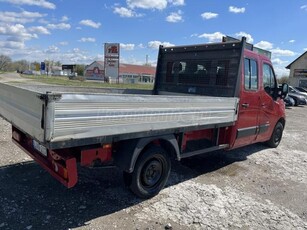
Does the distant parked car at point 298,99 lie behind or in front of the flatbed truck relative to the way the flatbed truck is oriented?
in front

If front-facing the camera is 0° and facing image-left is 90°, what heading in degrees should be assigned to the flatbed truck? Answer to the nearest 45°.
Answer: approximately 225°
